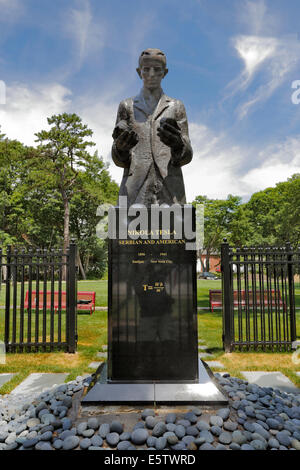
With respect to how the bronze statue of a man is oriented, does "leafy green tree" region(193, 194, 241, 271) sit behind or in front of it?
behind

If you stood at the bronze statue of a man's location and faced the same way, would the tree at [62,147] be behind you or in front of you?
behind

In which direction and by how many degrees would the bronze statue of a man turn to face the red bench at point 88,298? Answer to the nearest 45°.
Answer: approximately 180°

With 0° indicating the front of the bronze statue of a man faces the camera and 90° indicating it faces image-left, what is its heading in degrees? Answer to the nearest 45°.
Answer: approximately 0°

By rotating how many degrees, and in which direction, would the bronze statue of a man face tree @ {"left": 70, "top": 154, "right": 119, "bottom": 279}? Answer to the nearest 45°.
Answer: approximately 180°

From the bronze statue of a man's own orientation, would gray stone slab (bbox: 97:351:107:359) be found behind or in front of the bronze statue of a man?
behind
